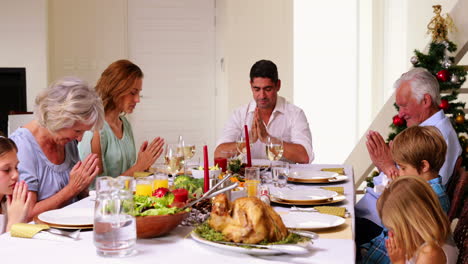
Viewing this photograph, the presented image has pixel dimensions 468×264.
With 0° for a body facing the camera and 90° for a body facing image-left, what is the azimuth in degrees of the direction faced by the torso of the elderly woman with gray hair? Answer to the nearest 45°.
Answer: approximately 315°

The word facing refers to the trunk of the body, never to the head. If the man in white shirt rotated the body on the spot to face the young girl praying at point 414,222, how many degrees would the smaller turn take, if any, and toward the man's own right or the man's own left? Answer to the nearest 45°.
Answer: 0° — they already face them

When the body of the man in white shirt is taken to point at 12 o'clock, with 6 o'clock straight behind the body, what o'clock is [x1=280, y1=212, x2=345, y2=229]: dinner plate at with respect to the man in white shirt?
The dinner plate is roughly at 12 o'clock from the man in white shirt.

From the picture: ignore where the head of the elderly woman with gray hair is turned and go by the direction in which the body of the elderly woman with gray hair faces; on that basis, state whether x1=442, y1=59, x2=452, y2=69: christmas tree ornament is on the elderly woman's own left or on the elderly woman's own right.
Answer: on the elderly woman's own left

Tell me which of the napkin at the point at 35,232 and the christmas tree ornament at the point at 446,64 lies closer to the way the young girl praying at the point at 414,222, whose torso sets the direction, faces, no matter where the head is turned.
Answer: the napkin

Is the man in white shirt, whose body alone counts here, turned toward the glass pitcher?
yes

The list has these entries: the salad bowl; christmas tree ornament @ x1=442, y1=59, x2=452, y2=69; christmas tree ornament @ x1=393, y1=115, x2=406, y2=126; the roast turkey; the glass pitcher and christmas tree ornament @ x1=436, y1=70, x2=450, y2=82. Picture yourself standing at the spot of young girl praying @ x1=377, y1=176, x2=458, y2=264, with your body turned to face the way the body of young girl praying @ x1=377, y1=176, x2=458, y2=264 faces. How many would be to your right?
3

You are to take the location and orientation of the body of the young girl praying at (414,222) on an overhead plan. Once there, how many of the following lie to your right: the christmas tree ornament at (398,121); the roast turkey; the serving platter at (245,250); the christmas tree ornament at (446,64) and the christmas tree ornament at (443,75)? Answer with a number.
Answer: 3

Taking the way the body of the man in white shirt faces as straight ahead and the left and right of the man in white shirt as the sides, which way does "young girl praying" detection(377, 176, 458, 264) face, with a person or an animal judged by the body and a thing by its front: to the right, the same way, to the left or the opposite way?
to the right

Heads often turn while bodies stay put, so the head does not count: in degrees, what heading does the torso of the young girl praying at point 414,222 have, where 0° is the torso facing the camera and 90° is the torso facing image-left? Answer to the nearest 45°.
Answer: approximately 90°

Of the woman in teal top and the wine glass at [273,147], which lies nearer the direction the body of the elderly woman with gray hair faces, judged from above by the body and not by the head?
the wine glass
